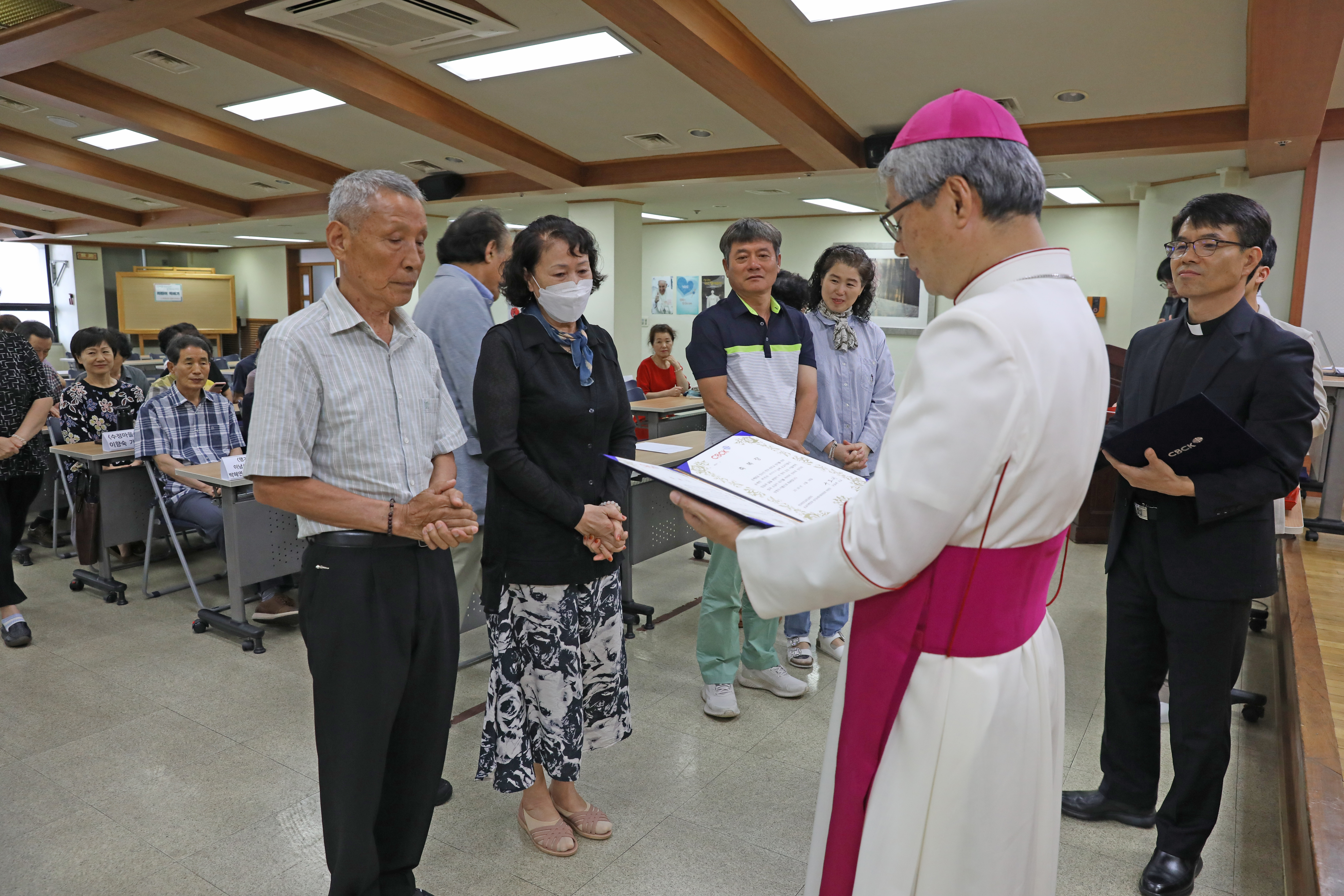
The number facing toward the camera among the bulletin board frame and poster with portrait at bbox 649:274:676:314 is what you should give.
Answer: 2

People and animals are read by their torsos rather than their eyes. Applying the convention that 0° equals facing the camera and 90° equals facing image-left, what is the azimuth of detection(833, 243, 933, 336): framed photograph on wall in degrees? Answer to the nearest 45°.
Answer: approximately 0°

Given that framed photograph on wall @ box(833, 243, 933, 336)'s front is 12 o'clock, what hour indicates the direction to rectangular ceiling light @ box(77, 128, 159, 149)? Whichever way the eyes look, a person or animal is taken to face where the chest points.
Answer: The rectangular ceiling light is roughly at 2 o'clock from the framed photograph on wall.

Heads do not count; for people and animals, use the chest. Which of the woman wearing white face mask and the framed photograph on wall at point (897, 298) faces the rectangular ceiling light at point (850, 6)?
the framed photograph on wall

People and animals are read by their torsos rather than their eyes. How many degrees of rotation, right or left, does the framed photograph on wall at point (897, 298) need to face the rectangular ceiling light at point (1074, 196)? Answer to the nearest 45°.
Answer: approximately 45° to its left

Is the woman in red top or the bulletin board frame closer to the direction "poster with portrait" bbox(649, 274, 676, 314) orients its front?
the woman in red top

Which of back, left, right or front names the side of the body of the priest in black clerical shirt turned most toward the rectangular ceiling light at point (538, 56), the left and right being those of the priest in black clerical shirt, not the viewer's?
right

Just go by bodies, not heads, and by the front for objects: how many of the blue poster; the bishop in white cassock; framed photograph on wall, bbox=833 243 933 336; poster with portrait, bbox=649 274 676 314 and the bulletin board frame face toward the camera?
4

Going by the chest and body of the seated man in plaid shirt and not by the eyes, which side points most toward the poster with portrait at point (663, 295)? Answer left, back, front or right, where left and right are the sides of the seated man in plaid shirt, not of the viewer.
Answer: left

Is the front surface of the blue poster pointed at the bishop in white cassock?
yes

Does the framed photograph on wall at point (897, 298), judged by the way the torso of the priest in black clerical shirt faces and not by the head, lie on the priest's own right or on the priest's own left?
on the priest's own right
